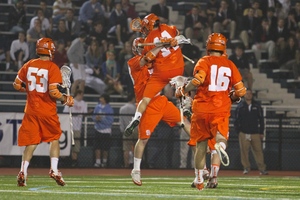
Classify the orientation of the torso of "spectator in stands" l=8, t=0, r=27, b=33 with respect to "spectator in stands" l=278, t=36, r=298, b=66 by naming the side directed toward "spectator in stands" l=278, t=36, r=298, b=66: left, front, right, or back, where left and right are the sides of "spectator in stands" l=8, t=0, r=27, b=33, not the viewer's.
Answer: left

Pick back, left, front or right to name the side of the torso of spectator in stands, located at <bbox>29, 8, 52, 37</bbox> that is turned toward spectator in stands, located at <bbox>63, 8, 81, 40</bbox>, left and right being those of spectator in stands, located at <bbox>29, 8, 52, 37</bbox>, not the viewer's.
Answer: left

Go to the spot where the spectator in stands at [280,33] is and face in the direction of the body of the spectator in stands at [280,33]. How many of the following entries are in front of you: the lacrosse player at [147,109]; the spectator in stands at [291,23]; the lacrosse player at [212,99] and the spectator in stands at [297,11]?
2

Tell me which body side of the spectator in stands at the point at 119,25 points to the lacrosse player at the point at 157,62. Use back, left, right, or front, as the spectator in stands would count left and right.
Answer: front

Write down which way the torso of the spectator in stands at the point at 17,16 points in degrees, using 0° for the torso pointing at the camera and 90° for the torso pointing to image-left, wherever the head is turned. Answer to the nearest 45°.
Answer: approximately 0°
